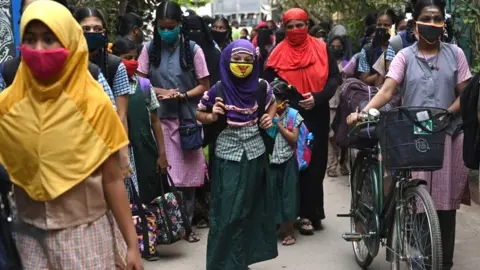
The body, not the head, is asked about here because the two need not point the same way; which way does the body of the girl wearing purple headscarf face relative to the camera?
toward the camera

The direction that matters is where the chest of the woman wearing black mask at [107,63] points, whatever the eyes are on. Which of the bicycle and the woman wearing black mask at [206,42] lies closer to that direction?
the bicycle

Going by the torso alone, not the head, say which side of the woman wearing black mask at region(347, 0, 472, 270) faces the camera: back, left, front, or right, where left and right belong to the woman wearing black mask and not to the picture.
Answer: front

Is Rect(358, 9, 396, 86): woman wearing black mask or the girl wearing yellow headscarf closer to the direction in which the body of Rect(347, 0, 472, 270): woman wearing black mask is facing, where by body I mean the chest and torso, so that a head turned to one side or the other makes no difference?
the girl wearing yellow headscarf

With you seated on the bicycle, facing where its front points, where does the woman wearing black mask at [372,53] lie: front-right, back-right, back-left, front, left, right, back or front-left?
back-left

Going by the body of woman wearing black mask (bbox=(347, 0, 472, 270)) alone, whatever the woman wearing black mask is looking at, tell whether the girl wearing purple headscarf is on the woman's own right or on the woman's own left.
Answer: on the woman's own right

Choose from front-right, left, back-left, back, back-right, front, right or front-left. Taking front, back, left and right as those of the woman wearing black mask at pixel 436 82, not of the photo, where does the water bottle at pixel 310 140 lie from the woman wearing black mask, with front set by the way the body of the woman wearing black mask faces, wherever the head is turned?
back-right

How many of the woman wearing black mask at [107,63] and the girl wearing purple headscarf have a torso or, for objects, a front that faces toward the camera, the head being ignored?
2

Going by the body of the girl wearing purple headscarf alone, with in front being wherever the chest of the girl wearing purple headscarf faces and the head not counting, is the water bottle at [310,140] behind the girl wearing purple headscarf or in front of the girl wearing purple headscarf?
behind

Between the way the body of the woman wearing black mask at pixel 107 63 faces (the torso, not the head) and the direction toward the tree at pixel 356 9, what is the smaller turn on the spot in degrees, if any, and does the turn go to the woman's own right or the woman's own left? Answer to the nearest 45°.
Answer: approximately 135° to the woman's own left

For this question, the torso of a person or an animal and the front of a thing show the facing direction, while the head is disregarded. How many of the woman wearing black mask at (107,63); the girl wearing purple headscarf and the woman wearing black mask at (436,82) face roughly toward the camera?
3

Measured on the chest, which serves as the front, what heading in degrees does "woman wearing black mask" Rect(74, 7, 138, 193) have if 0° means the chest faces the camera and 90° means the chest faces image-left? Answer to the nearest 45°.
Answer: approximately 0°

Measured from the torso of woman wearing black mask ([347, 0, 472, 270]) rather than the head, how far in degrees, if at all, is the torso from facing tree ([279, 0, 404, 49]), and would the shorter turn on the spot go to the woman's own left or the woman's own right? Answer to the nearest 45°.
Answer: approximately 180°

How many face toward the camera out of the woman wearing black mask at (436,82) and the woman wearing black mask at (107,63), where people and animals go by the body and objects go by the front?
2
